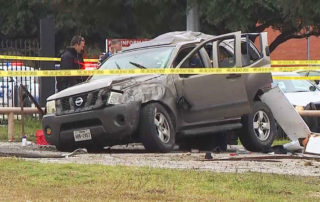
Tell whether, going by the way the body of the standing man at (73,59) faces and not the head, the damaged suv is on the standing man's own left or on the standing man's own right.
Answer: on the standing man's own right

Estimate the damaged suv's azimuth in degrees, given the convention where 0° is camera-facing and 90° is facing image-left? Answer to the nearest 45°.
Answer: approximately 45°

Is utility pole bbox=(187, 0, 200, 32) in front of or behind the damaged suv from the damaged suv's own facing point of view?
behind

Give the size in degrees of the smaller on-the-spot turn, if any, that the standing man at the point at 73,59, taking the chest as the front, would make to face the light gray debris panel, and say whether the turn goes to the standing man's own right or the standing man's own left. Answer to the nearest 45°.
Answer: approximately 45° to the standing man's own right

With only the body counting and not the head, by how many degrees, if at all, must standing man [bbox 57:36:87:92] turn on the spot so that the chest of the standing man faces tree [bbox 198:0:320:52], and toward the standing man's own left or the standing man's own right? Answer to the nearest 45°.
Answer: approximately 45° to the standing man's own left

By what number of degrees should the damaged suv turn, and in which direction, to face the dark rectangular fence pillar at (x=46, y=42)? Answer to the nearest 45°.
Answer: approximately 90° to its right

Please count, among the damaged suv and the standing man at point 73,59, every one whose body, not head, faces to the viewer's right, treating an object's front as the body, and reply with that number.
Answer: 1

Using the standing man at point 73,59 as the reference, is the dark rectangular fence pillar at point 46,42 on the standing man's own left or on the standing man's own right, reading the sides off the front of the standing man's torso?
on the standing man's own left

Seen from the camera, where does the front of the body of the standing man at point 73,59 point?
to the viewer's right
